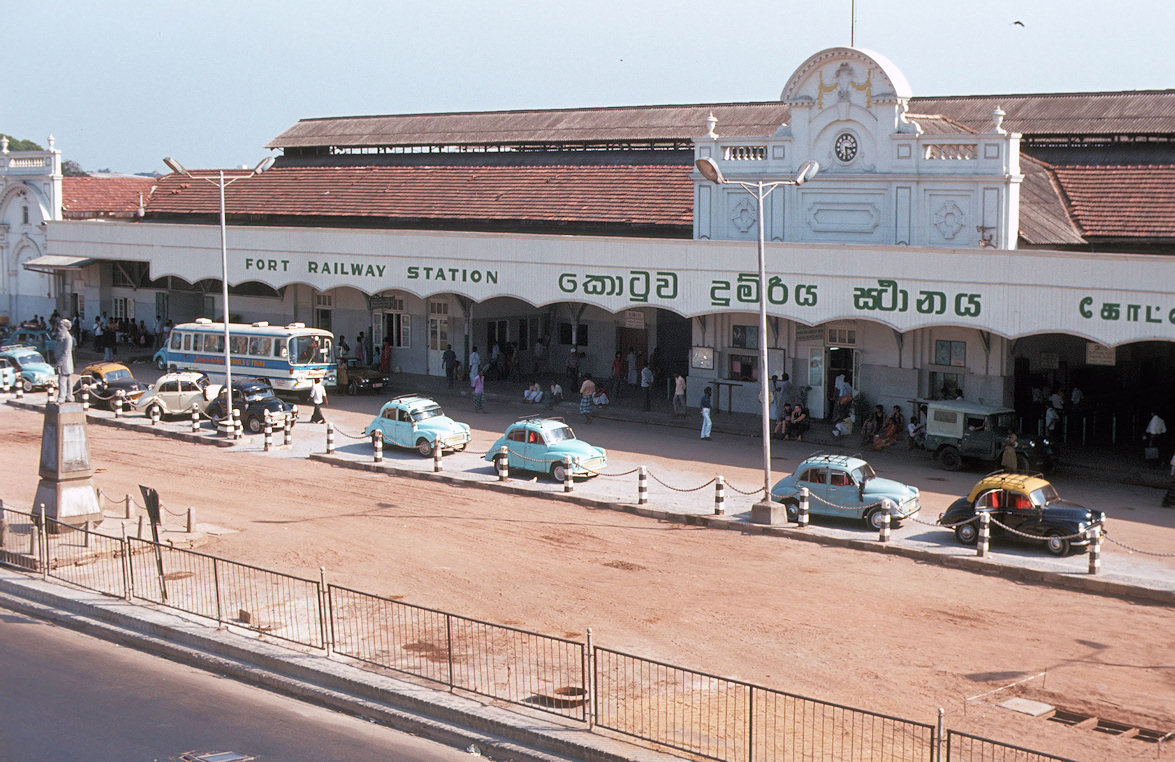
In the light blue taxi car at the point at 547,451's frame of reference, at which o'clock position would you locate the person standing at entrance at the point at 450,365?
The person standing at entrance is roughly at 7 o'clock from the light blue taxi car.

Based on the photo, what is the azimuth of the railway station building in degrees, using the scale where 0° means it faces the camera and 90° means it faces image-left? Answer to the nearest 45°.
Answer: approximately 45°

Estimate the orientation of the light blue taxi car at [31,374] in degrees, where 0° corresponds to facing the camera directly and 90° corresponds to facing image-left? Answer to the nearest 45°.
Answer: approximately 315°

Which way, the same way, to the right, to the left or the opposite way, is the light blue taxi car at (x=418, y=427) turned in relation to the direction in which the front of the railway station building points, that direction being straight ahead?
to the left

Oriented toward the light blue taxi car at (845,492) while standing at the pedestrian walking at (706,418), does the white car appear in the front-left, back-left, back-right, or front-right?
back-right

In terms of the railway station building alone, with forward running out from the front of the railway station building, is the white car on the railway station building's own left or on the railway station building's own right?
on the railway station building's own right

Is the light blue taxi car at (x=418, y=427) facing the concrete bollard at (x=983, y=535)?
yes

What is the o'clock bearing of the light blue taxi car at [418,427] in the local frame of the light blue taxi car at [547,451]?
the light blue taxi car at [418,427] is roughly at 6 o'clock from the light blue taxi car at [547,451].

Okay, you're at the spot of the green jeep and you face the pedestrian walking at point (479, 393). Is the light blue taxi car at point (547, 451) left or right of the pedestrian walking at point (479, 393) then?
left

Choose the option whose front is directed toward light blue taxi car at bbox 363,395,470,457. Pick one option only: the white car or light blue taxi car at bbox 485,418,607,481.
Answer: the white car

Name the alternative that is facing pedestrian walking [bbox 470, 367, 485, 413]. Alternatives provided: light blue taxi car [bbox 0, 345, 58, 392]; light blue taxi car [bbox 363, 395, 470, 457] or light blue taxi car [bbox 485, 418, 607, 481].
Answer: light blue taxi car [bbox 0, 345, 58, 392]

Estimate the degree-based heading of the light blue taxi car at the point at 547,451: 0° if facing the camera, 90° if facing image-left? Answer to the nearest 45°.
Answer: approximately 315°
